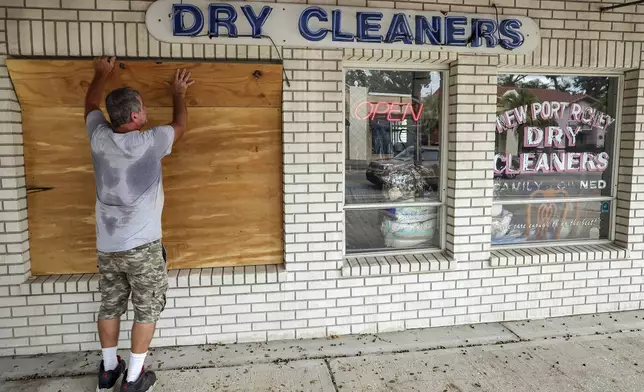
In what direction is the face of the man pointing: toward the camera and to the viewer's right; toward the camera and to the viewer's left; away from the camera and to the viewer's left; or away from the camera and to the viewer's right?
away from the camera and to the viewer's right

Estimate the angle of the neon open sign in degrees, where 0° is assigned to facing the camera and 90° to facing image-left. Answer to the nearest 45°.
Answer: approximately 0°

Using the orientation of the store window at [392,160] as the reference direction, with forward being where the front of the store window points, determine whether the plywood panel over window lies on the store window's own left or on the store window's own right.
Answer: on the store window's own right

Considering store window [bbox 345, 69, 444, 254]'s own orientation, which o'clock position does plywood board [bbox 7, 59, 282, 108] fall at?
The plywood board is roughly at 2 o'clock from the store window.

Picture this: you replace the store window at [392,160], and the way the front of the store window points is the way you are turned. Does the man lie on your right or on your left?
on your right

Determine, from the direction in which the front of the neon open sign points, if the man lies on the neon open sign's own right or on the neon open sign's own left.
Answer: on the neon open sign's own right
